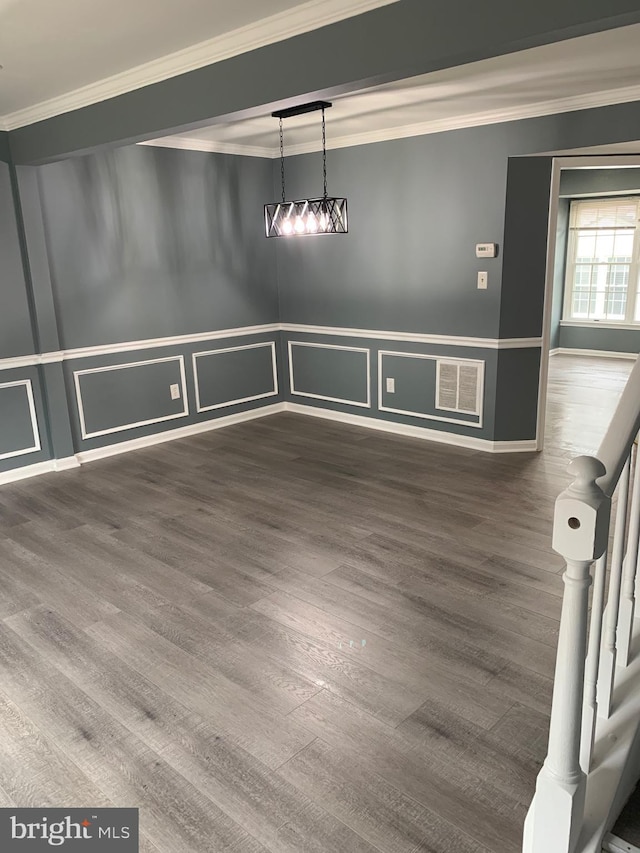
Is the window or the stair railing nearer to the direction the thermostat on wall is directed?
the stair railing

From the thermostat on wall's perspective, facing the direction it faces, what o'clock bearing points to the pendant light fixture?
The pendant light fixture is roughly at 1 o'clock from the thermostat on wall.

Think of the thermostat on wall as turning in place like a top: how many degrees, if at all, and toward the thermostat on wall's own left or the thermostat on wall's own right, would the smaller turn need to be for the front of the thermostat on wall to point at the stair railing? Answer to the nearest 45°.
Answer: approximately 45° to the thermostat on wall's own left

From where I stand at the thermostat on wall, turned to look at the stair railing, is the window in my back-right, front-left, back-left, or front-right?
back-left

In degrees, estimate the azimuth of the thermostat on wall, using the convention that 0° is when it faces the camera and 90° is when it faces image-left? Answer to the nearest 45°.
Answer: approximately 45°

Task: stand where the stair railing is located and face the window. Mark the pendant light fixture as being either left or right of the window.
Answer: left

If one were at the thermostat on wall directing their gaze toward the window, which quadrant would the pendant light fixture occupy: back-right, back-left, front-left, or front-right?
back-left

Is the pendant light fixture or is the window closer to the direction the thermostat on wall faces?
the pendant light fixture
